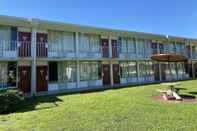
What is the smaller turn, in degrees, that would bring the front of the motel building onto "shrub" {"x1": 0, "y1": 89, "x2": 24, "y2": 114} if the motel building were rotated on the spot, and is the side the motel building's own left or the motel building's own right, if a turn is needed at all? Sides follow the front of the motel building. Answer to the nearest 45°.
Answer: approximately 45° to the motel building's own right

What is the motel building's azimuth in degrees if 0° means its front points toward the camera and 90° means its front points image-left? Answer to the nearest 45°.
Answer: approximately 315°
